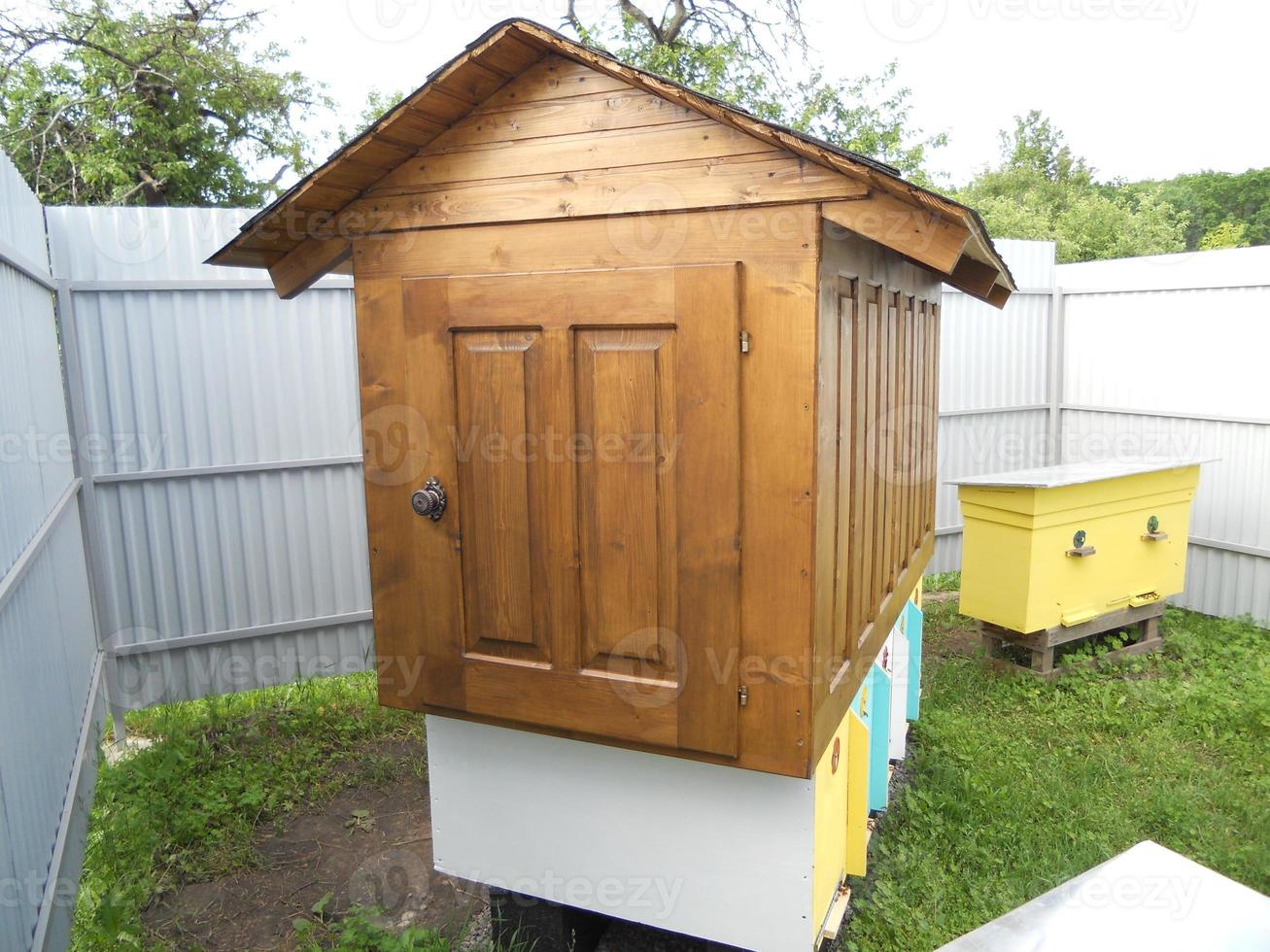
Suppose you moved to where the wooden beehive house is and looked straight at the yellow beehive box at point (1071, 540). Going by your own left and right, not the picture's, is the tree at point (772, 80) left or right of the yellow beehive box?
left

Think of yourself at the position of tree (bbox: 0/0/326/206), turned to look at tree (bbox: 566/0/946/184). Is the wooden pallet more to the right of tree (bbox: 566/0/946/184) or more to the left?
right

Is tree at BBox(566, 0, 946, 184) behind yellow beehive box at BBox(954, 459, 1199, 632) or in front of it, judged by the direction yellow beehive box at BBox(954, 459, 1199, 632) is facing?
behind

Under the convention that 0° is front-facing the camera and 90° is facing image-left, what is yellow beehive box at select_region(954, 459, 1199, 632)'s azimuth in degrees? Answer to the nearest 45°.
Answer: approximately 315°

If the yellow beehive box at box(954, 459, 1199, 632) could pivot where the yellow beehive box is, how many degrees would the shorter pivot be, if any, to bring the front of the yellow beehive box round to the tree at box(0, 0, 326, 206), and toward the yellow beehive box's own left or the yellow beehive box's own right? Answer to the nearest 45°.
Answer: approximately 135° to the yellow beehive box's own right

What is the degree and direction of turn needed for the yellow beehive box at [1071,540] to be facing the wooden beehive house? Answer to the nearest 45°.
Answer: approximately 45° to its right
